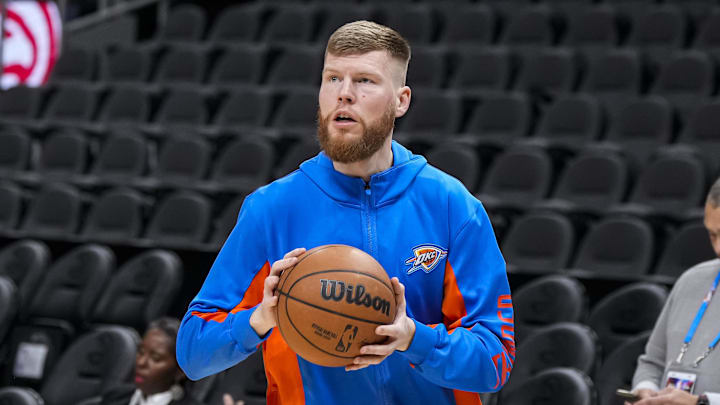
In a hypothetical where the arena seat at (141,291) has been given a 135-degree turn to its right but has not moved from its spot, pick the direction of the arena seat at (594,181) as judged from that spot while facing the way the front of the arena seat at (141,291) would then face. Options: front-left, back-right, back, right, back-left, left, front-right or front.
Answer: right

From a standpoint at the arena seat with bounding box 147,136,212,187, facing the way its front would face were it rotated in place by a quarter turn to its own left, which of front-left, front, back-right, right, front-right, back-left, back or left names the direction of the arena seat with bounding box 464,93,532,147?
front-left

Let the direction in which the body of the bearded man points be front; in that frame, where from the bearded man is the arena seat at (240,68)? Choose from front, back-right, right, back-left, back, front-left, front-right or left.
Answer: back

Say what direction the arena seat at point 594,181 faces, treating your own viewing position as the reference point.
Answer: facing the viewer and to the left of the viewer

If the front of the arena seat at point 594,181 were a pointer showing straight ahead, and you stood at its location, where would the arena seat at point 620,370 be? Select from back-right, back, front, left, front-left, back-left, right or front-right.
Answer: front-left

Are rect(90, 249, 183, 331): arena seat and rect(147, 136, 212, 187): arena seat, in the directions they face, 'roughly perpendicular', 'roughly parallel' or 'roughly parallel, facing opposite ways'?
roughly parallel

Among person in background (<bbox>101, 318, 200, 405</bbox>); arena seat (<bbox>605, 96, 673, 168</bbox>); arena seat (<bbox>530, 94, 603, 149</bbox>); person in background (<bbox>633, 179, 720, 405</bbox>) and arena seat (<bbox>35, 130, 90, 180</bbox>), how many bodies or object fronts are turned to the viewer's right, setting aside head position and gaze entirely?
0

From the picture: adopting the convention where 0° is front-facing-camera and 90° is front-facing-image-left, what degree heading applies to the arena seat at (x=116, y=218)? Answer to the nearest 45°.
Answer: approximately 45°

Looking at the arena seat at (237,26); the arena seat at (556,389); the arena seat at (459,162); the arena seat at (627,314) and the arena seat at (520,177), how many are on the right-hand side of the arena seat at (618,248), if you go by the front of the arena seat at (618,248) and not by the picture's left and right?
3

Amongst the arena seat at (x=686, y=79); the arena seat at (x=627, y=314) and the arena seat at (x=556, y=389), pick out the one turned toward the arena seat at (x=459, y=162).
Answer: the arena seat at (x=686, y=79)

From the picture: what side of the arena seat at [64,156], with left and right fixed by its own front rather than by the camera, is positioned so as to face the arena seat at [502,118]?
left

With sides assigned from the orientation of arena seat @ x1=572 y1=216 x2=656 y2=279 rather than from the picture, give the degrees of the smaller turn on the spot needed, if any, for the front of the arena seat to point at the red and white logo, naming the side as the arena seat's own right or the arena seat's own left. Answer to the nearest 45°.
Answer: approximately 90° to the arena seat's own right

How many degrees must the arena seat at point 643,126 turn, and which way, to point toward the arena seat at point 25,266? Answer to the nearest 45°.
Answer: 0° — it already faces it

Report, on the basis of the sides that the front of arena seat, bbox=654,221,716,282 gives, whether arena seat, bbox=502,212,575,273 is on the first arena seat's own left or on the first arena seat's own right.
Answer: on the first arena seat's own right

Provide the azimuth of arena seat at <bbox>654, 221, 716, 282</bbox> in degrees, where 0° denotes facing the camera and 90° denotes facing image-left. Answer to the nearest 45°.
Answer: approximately 45°

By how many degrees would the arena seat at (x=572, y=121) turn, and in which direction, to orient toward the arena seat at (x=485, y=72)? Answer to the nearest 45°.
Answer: approximately 90° to its right

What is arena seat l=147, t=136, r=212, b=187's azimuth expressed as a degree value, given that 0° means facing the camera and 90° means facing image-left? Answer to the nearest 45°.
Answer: approximately 45°

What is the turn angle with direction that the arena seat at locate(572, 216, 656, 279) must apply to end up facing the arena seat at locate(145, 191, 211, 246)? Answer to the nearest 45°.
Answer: approximately 45° to its right

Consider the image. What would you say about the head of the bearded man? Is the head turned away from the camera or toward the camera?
toward the camera
